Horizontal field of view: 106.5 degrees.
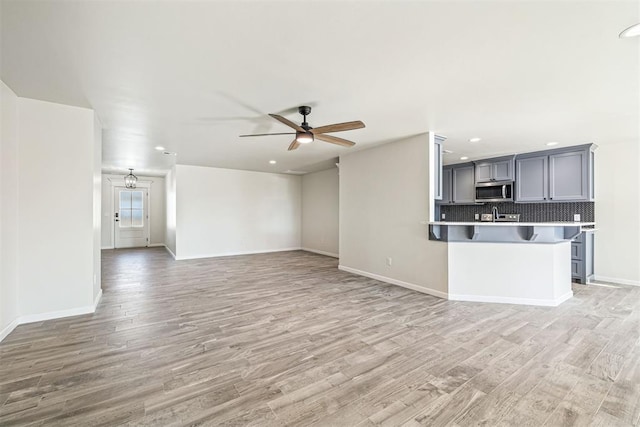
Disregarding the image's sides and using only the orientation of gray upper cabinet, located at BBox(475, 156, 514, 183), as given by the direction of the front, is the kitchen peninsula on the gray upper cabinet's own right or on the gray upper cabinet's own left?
on the gray upper cabinet's own left

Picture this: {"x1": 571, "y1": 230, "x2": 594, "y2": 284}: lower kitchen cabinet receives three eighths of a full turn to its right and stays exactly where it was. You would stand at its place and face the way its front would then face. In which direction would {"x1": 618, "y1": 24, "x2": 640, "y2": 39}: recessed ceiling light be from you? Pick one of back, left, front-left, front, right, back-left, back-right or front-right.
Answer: back

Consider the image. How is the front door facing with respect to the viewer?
toward the camera

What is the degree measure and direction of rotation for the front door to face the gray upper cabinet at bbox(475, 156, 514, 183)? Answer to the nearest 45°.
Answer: approximately 45° to its left

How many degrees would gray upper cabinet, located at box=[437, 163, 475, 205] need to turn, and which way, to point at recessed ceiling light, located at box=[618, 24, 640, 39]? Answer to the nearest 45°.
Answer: approximately 45° to its left

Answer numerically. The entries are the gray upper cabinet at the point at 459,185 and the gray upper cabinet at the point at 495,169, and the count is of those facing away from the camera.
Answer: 0

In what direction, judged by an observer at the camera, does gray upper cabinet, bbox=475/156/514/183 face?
facing the viewer and to the left of the viewer

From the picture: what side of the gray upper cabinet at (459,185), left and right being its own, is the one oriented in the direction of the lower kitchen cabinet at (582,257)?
left

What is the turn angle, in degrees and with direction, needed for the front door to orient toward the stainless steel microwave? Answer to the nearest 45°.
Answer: approximately 45° to its left
